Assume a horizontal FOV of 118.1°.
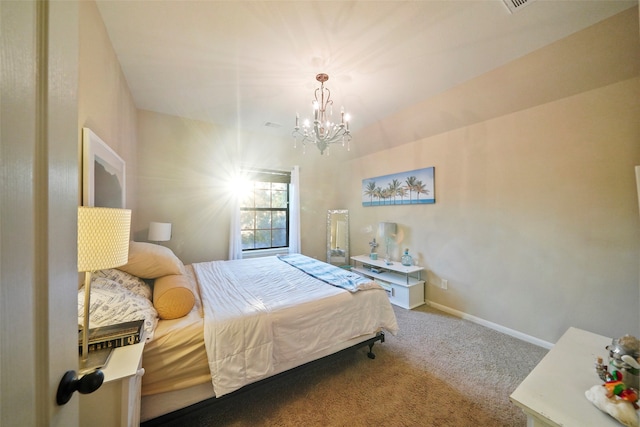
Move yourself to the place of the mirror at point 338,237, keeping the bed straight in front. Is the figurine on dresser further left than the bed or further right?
left

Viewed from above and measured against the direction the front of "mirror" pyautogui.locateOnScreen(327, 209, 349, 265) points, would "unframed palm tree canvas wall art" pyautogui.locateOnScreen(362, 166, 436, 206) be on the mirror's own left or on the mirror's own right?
on the mirror's own left

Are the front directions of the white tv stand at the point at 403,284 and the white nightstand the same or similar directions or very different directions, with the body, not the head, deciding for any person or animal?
very different directions

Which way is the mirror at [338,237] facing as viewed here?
toward the camera

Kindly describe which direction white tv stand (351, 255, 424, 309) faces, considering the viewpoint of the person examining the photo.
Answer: facing the viewer and to the left of the viewer

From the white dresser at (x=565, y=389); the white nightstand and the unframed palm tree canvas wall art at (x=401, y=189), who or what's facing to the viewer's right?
the white nightstand

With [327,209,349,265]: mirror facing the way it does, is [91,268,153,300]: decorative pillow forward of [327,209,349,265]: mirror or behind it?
forward

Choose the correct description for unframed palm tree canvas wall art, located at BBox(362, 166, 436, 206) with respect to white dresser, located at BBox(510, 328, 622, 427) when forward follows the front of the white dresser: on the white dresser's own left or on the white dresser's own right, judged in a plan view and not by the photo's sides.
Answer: on the white dresser's own right

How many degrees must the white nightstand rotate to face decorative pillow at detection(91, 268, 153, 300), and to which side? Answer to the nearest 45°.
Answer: approximately 90° to its left

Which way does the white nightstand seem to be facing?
to the viewer's right

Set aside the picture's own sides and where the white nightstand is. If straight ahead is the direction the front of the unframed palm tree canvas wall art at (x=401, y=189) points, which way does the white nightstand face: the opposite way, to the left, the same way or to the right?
the opposite way

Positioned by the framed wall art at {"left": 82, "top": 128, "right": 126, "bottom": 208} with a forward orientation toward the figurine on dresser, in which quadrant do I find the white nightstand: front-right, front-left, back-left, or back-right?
front-right

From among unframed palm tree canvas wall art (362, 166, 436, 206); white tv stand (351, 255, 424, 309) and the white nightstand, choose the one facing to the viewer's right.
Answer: the white nightstand

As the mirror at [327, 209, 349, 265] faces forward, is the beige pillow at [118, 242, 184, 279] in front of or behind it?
in front

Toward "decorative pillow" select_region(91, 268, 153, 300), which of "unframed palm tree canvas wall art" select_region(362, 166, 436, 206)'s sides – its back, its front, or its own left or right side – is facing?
front

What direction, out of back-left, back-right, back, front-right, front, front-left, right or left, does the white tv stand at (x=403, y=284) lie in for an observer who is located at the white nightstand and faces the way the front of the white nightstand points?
front

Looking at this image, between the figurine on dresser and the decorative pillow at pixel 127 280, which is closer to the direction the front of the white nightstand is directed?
the figurine on dresser

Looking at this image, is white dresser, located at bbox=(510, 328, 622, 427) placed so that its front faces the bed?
yes

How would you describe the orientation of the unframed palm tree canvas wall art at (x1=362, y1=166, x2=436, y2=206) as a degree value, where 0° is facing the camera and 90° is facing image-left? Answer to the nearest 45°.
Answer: approximately 45°
